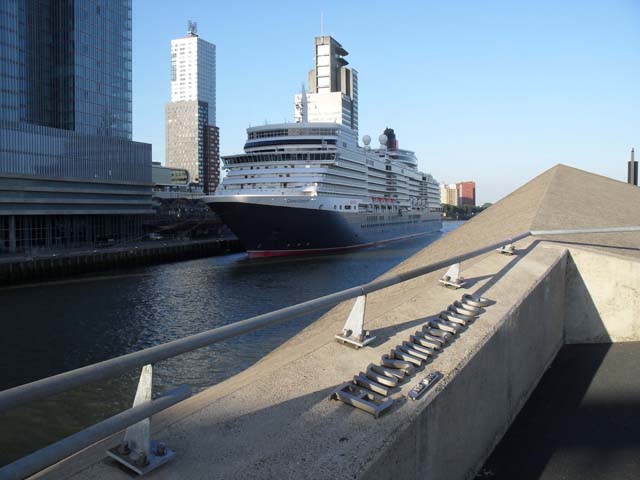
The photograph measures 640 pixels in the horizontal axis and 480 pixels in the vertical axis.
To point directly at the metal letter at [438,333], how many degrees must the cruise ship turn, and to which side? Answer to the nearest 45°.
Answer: approximately 45° to its left

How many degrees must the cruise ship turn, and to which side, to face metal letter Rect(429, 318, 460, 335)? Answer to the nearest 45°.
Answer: approximately 45° to its left

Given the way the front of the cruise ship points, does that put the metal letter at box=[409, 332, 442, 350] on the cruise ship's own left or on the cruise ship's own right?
on the cruise ship's own left

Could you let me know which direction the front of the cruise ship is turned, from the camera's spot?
facing the viewer and to the left of the viewer

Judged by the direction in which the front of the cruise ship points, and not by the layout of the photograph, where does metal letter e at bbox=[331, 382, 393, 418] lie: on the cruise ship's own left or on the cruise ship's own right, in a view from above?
on the cruise ship's own left

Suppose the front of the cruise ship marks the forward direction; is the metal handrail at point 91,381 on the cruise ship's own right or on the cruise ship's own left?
on the cruise ship's own left

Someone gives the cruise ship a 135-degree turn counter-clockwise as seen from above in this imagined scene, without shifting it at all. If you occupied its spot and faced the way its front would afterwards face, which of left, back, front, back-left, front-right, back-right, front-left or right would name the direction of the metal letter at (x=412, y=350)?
right

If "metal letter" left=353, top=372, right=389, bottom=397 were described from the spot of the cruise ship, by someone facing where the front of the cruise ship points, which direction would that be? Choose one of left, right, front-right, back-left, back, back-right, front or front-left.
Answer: front-left

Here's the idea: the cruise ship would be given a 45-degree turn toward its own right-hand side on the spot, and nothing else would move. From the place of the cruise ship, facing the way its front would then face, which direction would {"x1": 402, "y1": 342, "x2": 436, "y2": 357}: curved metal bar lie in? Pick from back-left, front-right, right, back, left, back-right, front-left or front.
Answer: left

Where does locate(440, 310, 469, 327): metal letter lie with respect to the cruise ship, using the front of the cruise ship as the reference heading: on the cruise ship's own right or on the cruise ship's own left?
on the cruise ship's own left

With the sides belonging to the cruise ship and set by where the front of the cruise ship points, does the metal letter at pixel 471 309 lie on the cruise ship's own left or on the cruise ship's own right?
on the cruise ship's own left

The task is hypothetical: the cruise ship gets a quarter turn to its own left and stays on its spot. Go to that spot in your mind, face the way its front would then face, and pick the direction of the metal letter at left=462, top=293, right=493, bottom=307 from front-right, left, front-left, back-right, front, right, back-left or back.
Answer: front-right

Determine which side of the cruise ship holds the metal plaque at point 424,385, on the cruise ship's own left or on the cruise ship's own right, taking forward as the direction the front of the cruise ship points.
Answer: on the cruise ship's own left

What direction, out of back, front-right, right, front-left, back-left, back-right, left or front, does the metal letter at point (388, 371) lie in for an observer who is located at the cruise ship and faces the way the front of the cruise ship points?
front-left
